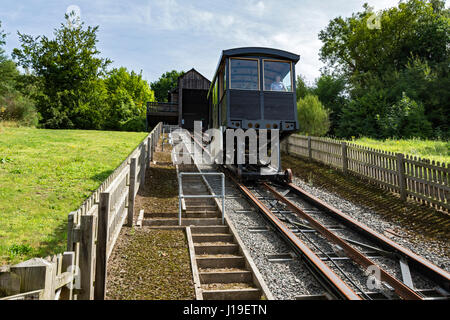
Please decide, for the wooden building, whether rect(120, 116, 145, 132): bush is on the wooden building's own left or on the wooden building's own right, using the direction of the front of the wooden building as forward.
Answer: on the wooden building's own right

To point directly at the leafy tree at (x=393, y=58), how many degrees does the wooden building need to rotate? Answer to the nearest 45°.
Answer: approximately 45° to its left

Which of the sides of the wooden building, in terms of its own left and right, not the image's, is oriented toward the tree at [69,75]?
right

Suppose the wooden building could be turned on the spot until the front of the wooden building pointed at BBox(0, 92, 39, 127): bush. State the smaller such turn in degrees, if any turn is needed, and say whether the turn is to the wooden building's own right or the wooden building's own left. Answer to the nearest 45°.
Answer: approximately 45° to the wooden building's own right

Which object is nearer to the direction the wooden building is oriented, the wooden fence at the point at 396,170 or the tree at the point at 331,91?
the wooden fence

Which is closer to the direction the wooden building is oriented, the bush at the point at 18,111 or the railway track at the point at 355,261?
the railway track

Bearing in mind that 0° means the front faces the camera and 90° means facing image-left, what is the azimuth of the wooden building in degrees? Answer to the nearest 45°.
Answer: approximately 0°

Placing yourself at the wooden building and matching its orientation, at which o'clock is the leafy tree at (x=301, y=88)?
The leafy tree is roughly at 10 o'clock from the wooden building.

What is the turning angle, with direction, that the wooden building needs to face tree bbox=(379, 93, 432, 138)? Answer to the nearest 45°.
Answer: approximately 45° to its left

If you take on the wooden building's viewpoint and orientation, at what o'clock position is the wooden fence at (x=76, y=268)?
The wooden fence is roughly at 12 o'clock from the wooden building.
